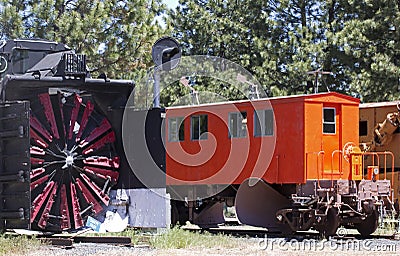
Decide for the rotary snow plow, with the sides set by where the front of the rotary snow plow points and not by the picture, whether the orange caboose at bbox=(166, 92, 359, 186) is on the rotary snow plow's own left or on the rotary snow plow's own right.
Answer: on the rotary snow plow's own left

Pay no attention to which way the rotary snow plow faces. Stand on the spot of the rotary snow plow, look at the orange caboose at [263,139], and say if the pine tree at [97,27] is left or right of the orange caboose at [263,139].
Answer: left
